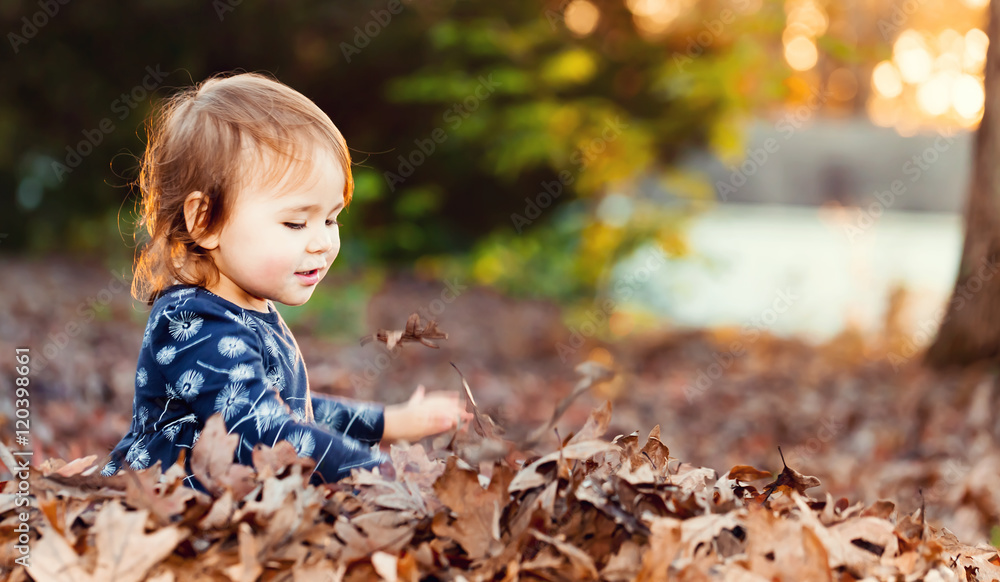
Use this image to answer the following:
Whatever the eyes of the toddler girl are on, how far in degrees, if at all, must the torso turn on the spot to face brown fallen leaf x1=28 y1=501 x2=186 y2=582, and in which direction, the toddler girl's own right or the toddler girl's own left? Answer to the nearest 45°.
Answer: approximately 90° to the toddler girl's own right

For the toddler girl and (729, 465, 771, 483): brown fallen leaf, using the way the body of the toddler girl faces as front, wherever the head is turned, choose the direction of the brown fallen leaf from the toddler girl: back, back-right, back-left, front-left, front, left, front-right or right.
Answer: front-right

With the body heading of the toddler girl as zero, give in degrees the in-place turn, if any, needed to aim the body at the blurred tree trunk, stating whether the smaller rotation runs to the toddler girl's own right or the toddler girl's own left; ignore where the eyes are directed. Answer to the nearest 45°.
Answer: approximately 45° to the toddler girl's own left

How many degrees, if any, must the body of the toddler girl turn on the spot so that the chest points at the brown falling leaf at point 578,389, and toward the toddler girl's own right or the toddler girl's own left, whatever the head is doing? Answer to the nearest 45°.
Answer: approximately 45° to the toddler girl's own right

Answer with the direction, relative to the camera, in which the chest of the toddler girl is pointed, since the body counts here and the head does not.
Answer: to the viewer's right

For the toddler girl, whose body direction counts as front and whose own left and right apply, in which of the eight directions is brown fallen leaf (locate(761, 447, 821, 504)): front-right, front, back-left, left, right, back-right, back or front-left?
front-right
